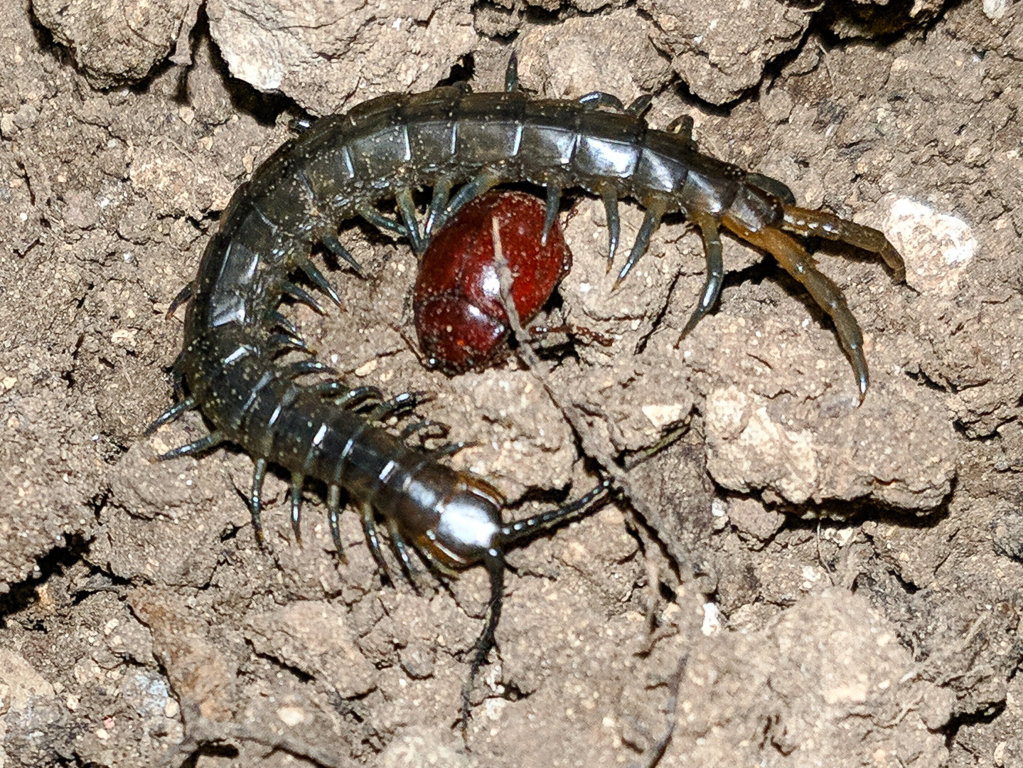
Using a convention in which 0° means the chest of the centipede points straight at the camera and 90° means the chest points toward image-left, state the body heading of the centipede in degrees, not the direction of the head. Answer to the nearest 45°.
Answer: approximately 315°
